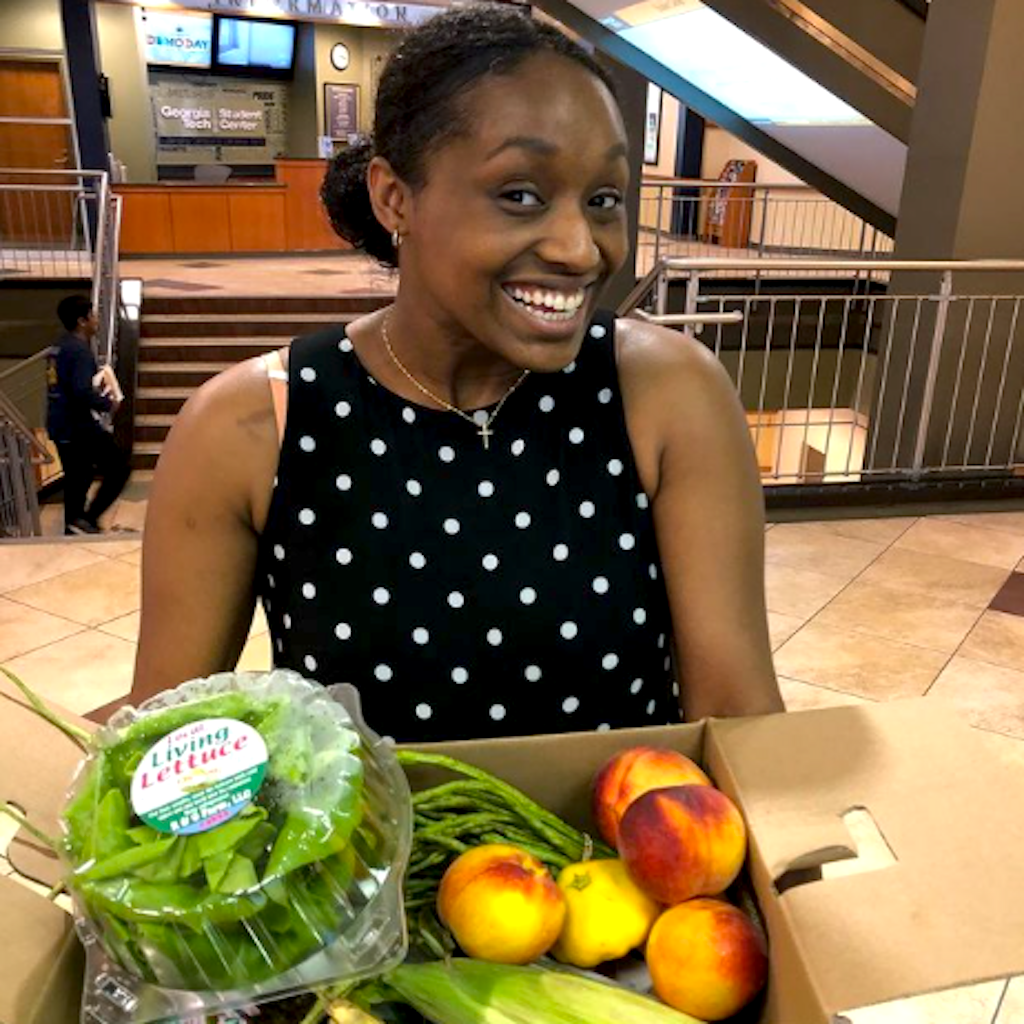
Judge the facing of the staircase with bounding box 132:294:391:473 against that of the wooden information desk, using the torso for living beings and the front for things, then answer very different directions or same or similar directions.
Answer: same or similar directions

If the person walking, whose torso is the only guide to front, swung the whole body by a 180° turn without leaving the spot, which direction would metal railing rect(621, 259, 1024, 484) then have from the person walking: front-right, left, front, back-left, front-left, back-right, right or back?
back-left

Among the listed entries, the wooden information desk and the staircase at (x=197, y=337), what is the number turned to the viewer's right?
0

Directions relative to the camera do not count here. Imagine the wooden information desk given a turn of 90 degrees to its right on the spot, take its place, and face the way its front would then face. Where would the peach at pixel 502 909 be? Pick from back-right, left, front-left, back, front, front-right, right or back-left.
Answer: left

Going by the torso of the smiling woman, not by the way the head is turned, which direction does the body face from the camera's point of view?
toward the camera

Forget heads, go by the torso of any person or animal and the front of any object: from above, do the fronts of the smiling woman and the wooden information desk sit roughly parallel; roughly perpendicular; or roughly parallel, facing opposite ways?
roughly parallel

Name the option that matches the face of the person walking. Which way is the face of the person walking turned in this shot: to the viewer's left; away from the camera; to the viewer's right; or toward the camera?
to the viewer's right

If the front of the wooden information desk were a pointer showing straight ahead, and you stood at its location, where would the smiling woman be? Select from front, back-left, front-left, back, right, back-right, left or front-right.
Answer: front

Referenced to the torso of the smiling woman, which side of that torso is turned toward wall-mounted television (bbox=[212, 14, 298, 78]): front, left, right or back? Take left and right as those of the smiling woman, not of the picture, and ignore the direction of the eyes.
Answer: back

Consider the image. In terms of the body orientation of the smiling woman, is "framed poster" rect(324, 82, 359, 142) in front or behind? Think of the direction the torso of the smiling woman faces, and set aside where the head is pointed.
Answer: behind

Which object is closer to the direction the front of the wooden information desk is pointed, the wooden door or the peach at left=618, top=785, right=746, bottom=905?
the peach

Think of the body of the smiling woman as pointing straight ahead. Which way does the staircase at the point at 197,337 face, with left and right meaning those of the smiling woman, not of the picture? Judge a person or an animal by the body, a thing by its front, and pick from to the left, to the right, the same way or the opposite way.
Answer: the same way

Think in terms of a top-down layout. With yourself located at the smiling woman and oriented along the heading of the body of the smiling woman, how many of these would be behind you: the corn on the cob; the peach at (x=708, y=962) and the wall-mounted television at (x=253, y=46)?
1

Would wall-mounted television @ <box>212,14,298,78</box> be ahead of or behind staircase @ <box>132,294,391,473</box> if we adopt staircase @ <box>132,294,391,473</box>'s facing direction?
behind

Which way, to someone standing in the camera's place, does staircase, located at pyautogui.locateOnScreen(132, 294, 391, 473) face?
facing the viewer

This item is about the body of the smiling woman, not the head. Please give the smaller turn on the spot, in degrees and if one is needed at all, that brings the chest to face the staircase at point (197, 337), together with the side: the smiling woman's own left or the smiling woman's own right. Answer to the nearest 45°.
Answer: approximately 180°

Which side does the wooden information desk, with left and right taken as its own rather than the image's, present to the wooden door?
right

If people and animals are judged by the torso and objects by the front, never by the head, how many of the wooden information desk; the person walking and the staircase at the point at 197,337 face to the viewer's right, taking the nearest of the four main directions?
1
